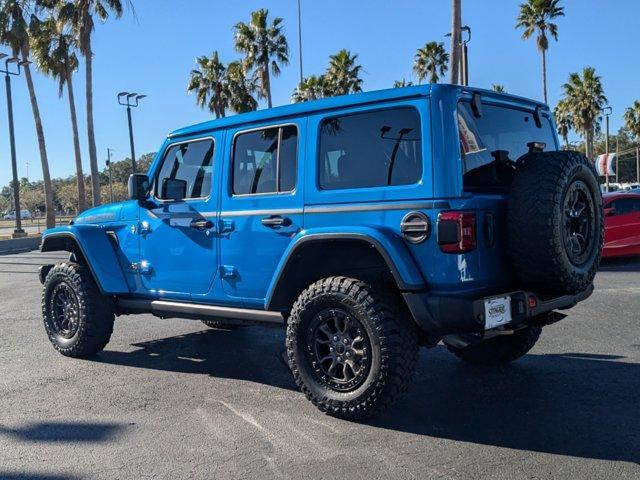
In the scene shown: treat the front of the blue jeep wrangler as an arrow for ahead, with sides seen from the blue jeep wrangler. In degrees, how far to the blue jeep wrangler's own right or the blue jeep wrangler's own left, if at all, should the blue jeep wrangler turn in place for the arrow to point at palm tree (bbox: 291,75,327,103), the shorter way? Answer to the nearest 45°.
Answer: approximately 45° to the blue jeep wrangler's own right

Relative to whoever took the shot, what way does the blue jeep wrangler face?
facing away from the viewer and to the left of the viewer

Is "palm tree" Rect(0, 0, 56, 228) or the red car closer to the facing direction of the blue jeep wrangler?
the palm tree

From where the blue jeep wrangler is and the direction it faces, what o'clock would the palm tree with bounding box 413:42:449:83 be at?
The palm tree is roughly at 2 o'clock from the blue jeep wrangler.

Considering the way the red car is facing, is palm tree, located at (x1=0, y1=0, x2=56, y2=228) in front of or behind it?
in front

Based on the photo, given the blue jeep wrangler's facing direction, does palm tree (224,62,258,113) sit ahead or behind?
ahead

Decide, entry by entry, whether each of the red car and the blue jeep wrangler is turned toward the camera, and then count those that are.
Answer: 0

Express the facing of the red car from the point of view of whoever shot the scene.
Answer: facing to the left of the viewer
